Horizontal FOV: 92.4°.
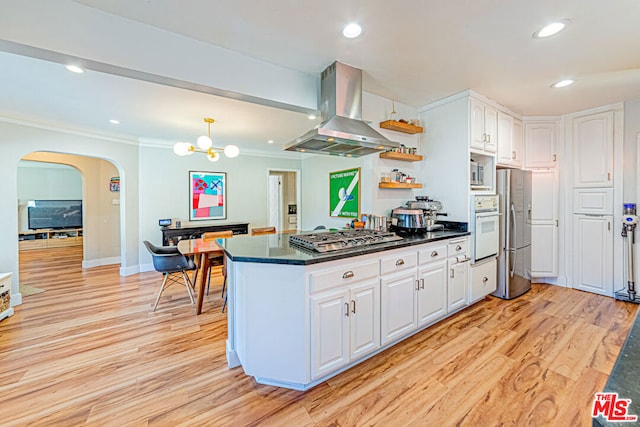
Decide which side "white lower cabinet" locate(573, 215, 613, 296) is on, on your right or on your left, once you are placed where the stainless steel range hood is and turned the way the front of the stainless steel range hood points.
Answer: on your left

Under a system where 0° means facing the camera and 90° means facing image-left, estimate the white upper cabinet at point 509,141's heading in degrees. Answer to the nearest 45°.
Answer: approximately 315°

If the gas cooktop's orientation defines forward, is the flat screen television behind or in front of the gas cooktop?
behind

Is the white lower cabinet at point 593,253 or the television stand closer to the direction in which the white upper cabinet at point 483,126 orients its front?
the white lower cabinet

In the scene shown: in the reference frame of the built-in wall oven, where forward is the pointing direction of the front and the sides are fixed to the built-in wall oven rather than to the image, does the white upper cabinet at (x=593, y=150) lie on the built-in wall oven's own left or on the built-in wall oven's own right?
on the built-in wall oven's own left

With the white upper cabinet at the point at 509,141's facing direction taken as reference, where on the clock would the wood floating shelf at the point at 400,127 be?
The wood floating shelf is roughly at 3 o'clock from the white upper cabinet.

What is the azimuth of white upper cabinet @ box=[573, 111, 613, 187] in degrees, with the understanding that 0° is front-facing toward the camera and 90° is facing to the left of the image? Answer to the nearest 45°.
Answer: approximately 45°

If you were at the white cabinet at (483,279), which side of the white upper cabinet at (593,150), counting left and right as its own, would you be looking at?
front

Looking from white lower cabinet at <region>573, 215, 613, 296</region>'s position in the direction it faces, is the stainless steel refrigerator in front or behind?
in front

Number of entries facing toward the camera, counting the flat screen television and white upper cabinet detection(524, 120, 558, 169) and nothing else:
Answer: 2

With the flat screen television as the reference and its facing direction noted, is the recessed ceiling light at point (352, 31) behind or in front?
in front

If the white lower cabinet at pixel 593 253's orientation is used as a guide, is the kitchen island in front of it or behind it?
in front
